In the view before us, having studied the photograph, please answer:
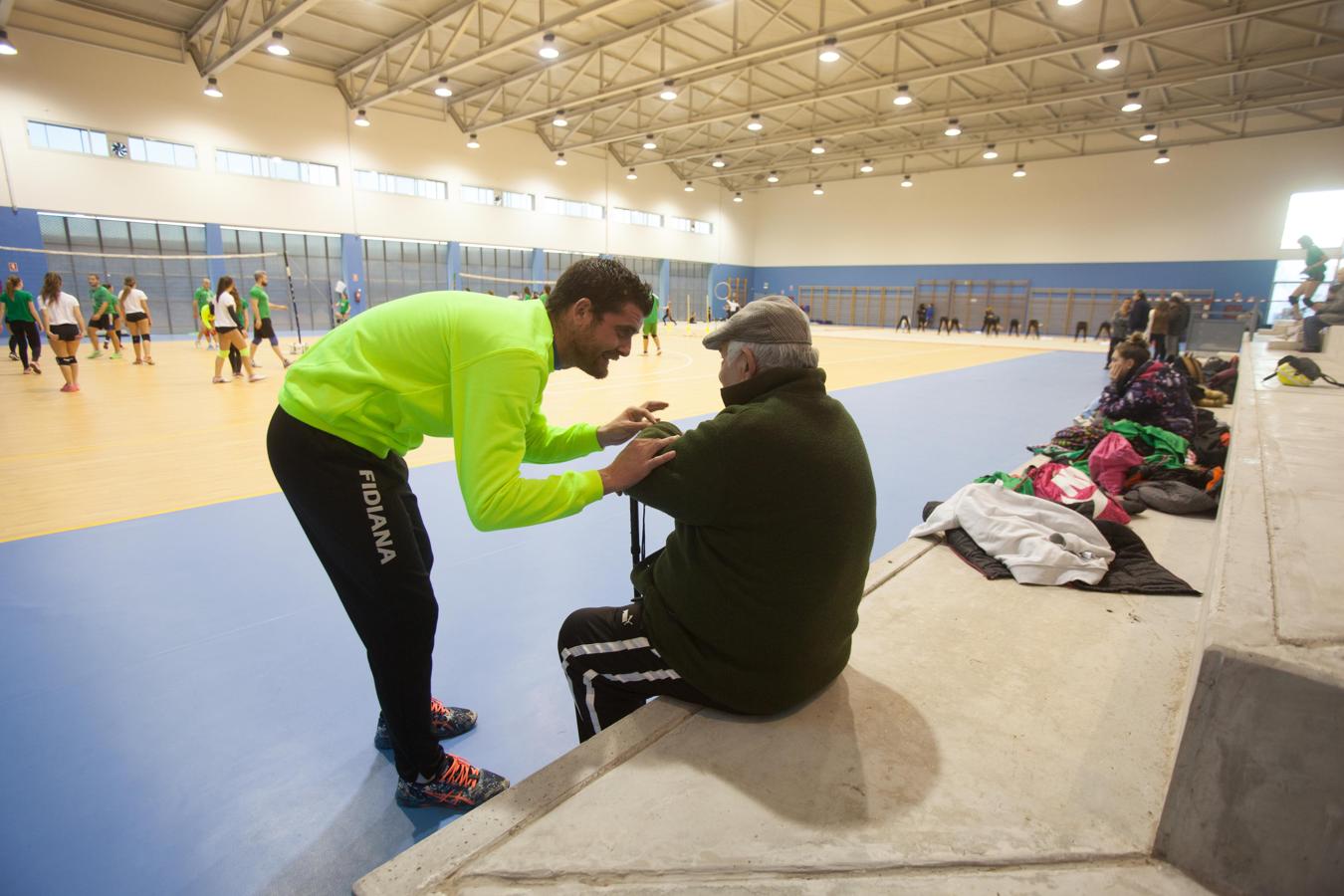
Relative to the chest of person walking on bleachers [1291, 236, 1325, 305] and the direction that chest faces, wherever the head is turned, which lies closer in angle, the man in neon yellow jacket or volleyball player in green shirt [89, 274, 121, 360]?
the volleyball player in green shirt

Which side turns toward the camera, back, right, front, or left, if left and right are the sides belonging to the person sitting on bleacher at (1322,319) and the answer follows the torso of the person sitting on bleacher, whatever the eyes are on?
left

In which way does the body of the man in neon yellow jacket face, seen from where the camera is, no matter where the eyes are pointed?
to the viewer's right

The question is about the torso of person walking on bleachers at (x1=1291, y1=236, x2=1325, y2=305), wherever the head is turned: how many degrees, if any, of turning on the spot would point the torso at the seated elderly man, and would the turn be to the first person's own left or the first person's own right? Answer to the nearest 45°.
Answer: approximately 90° to the first person's own left

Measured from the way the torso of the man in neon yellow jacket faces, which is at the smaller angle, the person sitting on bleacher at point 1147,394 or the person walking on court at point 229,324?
the person sitting on bleacher

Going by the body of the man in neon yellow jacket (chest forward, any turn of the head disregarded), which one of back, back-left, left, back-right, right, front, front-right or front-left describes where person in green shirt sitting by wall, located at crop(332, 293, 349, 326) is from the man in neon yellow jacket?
left

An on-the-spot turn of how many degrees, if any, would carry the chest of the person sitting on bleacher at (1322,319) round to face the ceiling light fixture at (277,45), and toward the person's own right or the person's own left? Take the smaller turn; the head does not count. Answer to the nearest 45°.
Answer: approximately 45° to the person's own left

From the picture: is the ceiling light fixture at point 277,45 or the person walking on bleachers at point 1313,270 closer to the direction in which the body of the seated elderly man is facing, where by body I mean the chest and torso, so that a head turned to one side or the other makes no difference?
the ceiling light fixture

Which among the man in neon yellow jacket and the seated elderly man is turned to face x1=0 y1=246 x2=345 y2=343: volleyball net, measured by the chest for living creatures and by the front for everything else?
the seated elderly man

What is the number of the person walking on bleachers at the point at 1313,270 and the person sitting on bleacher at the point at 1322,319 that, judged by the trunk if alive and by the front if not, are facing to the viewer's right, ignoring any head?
0

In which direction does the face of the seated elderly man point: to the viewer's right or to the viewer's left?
to the viewer's left

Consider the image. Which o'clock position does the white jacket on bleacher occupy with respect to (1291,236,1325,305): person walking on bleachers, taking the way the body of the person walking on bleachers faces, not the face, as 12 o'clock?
The white jacket on bleacher is roughly at 9 o'clock from the person walking on bleachers.

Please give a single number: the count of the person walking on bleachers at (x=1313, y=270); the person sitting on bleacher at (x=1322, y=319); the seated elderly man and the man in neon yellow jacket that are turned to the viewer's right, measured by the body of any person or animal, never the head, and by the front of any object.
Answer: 1

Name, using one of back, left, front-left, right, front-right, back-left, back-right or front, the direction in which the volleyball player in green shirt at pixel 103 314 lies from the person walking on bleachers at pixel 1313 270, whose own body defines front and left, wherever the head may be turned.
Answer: front-left
